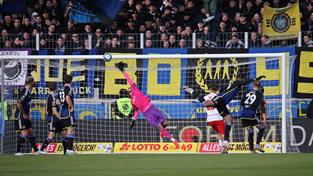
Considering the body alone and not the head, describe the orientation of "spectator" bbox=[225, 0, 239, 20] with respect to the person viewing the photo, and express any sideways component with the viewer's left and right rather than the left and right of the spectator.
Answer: facing the viewer

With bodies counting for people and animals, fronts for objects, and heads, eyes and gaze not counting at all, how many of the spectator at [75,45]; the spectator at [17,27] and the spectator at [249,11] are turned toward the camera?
3

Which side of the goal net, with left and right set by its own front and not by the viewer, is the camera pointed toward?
front

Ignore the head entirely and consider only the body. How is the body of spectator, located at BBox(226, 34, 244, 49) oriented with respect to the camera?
toward the camera

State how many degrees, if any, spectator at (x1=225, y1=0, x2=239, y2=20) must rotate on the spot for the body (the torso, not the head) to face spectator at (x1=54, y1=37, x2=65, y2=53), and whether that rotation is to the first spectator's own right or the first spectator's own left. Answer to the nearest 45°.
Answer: approximately 90° to the first spectator's own right

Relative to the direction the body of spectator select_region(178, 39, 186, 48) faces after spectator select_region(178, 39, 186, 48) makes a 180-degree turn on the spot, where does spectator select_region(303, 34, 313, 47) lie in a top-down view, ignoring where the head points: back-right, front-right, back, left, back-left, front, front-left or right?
right

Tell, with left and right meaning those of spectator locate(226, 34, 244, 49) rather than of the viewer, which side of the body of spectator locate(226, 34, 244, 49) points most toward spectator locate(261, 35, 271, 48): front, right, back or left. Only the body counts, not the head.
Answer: left

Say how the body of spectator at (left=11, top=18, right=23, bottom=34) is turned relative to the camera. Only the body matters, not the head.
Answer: toward the camera
